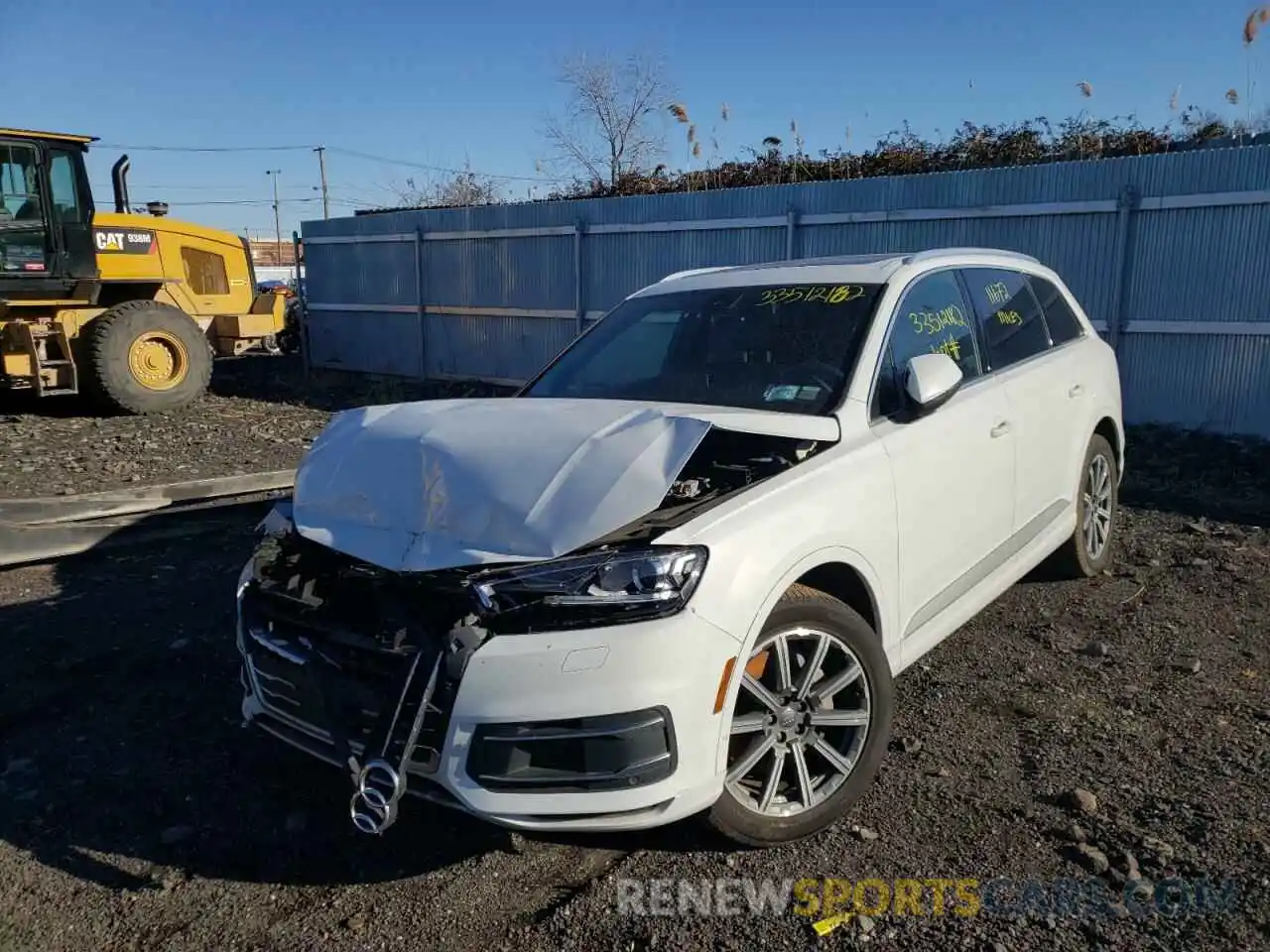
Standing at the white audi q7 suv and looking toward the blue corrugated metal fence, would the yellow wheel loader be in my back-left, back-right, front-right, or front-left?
front-left

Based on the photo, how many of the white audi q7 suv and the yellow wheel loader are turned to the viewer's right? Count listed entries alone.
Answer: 0

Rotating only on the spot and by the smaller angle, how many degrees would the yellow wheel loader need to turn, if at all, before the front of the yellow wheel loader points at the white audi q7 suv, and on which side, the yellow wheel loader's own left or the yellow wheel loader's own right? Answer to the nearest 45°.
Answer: approximately 90° to the yellow wheel loader's own left

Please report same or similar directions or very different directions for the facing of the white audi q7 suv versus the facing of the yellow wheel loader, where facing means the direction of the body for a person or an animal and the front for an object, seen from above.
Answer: same or similar directions

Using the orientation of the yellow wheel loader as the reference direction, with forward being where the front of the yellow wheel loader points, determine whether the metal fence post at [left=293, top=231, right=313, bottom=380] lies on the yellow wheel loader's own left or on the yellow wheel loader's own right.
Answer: on the yellow wheel loader's own right

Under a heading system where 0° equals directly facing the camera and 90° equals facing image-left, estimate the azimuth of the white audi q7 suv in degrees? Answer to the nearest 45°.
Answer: approximately 45°

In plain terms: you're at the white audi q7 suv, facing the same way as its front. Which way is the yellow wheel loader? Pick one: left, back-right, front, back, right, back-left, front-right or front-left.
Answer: right

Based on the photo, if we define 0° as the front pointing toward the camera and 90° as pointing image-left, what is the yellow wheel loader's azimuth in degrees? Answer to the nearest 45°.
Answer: approximately 90°

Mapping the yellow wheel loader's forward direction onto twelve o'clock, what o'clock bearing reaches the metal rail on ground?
The metal rail on ground is roughly at 9 o'clock from the yellow wheel loader.

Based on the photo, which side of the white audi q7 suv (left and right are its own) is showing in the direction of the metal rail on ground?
right
